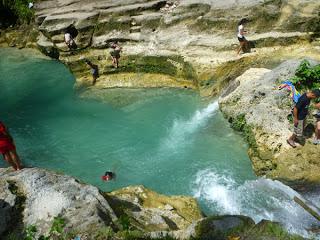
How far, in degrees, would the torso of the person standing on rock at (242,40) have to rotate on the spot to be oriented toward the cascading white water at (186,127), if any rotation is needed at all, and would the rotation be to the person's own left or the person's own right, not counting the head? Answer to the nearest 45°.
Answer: approximately 135° to the person's own right

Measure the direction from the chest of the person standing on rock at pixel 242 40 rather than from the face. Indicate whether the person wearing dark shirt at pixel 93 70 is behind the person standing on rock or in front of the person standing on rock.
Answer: behind
